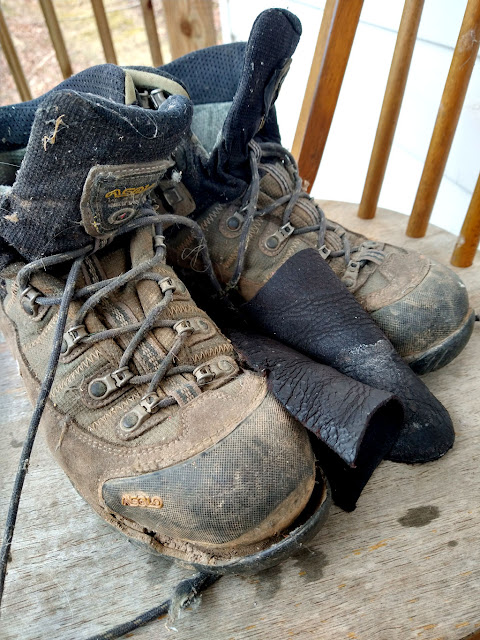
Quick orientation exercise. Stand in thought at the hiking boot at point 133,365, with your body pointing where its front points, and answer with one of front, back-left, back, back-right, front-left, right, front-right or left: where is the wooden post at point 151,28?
back-left

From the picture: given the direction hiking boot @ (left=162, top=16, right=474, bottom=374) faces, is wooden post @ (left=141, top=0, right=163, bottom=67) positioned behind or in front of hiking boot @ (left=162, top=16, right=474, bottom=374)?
behind

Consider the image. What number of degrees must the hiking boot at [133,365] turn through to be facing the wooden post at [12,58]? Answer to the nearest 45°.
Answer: approximately 135° to its left

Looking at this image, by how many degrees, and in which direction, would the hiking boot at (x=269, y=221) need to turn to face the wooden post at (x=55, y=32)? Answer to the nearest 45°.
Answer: approximately 180°

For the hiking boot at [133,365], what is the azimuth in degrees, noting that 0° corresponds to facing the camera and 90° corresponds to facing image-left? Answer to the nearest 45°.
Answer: approximately 315°
